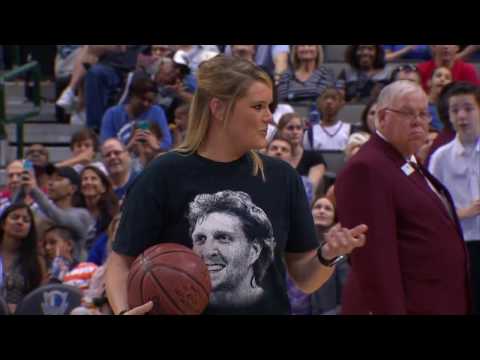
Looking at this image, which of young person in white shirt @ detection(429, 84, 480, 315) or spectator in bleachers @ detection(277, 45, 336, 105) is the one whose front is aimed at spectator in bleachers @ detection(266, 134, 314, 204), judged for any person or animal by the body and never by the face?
spectator in bleachers @ detection(277, 45, 336, 105)

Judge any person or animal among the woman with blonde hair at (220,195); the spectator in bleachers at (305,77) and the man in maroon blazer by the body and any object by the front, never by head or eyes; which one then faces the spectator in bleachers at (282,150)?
the spectator in bleachers at (305,77)

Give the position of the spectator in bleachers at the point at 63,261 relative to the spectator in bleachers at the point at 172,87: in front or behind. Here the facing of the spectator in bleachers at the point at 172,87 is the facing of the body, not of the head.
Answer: in front

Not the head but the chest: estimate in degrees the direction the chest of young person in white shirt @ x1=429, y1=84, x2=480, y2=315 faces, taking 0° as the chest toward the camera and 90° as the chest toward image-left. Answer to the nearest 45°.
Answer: approximately 0°

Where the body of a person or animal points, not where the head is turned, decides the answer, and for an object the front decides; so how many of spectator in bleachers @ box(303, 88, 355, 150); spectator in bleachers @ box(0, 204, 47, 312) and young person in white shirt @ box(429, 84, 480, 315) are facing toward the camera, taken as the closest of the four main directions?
3

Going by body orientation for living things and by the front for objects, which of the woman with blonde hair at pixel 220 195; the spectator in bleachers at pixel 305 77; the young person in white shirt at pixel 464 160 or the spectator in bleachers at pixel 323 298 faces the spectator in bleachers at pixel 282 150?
the spectator in bleachers at pixel 305 77

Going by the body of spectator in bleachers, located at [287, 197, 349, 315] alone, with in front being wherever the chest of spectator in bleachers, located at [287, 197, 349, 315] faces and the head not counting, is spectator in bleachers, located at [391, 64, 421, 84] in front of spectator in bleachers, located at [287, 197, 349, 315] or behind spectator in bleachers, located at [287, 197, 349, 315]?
behind

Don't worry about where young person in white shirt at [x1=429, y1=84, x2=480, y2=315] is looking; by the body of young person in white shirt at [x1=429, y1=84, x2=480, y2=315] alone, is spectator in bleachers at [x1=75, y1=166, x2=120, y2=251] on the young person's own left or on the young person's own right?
on the young person's own right

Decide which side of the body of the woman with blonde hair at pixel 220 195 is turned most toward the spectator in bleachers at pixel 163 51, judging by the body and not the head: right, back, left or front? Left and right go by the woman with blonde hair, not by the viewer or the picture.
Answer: back

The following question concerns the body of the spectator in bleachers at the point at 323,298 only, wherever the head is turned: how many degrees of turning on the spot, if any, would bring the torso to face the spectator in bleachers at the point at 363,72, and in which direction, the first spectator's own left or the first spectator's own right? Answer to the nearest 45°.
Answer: approximately 180°

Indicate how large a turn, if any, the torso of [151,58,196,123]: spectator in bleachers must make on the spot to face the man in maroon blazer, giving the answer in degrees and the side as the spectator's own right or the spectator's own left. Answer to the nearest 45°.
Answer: approximately 45° to the spectator's own left
